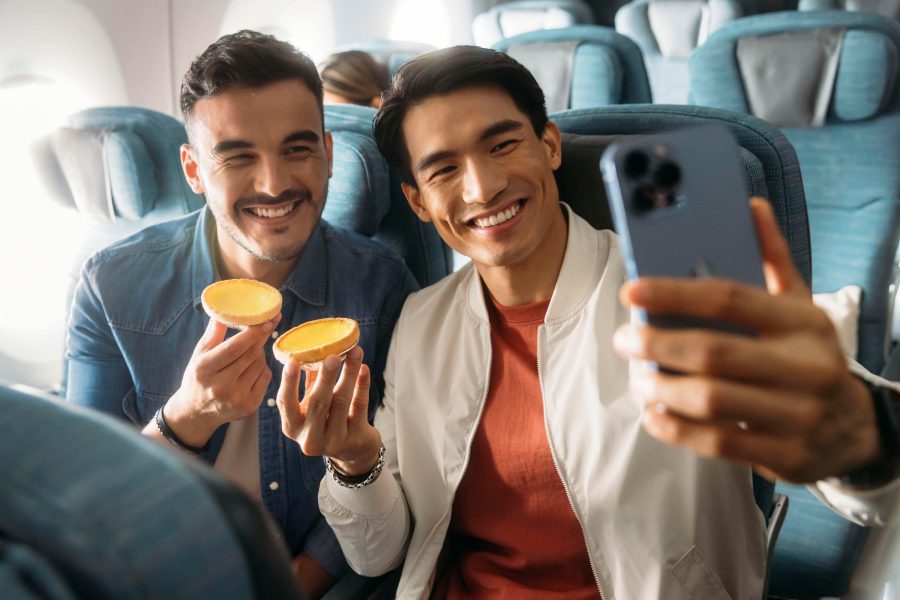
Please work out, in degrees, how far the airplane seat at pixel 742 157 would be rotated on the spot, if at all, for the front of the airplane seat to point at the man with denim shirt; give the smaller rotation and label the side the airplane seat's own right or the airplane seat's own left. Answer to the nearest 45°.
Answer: approximately 45° to the airplane seat's own right

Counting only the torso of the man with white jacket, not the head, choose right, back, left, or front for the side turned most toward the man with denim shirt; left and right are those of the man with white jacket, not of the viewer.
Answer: right

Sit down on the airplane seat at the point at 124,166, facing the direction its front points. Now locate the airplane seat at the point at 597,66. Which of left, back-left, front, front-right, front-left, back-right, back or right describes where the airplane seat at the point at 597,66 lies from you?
back-left

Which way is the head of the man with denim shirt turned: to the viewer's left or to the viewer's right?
to the viewer's right

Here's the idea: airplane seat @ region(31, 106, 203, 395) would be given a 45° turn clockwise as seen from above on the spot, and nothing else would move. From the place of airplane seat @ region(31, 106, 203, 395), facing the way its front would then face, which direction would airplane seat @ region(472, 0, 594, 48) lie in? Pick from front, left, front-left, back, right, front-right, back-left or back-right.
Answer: back-right

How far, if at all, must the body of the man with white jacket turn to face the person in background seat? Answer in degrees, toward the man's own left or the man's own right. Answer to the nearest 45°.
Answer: approximately 135° to the man's own right

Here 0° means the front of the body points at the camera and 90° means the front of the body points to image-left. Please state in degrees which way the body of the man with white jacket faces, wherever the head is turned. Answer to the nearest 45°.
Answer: approximately 0°
